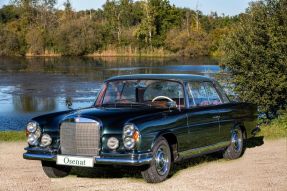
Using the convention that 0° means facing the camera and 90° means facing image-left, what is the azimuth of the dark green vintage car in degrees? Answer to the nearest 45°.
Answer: approximately 45°

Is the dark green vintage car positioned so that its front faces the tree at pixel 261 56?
no
